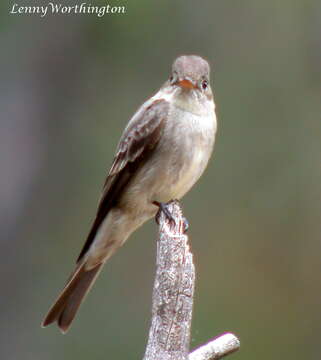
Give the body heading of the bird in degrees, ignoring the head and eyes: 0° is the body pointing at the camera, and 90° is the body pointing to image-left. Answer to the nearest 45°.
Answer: approximately 315°
